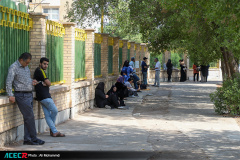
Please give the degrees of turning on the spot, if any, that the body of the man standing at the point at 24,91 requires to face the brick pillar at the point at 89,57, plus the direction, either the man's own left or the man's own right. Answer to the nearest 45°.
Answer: approximately 135° to the man's own left

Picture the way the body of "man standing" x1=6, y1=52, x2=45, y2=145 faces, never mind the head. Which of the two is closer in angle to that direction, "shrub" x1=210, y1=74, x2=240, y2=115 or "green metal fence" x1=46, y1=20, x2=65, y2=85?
the shrub

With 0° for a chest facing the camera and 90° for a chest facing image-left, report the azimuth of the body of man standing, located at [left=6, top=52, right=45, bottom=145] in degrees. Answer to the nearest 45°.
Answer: approximately 315°

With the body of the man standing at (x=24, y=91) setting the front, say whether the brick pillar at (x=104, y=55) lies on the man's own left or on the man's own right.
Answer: on the man's own left

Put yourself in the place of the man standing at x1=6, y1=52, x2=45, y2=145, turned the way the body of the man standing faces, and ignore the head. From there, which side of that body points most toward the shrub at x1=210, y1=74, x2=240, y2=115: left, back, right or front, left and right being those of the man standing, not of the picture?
left

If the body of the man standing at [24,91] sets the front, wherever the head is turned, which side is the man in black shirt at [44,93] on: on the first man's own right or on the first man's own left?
on the first man's own left

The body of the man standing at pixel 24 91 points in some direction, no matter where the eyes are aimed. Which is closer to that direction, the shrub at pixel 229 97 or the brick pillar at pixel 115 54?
the shrub

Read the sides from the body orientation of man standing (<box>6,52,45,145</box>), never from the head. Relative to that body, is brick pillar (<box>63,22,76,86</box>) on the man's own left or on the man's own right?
on the man's own left

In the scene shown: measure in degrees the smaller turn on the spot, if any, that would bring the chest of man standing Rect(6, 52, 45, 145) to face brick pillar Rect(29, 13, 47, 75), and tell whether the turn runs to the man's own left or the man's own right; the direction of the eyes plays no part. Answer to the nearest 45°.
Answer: approximately 135° to the man's own left

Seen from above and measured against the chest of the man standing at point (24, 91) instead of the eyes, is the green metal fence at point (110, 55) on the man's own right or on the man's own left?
on the man's own left
